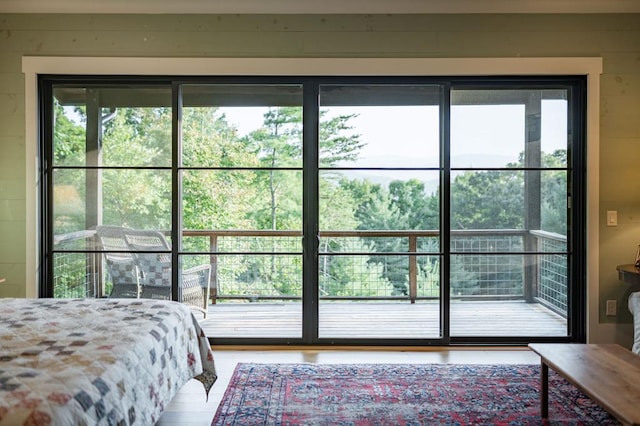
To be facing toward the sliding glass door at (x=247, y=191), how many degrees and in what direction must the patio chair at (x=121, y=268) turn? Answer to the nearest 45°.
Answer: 0° — it already faces it

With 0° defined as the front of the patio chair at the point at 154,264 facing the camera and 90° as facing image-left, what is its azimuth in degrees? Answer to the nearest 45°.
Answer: approximately 315°

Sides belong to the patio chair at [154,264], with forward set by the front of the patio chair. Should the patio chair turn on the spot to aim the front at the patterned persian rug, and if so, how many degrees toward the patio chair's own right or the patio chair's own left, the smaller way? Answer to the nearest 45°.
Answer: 0° — it already faces it

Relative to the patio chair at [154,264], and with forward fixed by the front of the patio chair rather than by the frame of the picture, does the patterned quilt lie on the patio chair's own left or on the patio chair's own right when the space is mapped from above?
on the patio chair's own right
